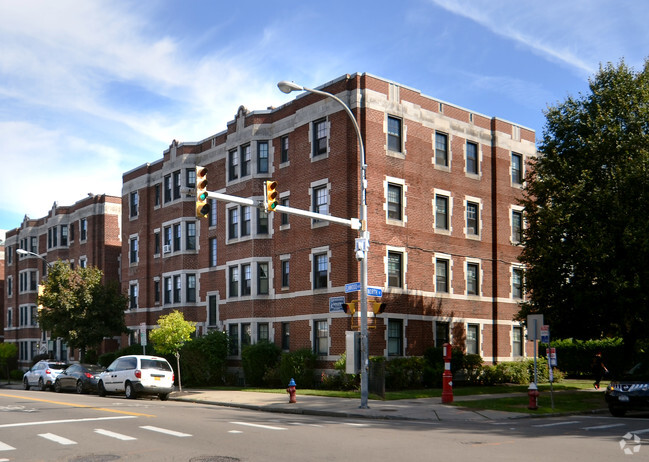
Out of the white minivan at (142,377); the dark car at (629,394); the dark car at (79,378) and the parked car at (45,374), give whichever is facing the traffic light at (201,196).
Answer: the dark car at (629,394)

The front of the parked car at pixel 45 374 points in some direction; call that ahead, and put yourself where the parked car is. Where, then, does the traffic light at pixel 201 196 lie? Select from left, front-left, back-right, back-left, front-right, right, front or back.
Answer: back-left

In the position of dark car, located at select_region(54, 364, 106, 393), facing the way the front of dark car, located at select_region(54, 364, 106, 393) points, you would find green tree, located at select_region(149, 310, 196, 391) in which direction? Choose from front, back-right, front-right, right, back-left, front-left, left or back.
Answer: back

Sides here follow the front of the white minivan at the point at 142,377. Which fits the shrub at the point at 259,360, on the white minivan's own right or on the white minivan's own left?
on the white minivan's own right

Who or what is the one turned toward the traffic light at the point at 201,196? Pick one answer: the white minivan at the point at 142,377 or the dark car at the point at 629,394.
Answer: the dark car

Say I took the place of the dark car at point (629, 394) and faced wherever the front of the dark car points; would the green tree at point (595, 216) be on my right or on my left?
on my right

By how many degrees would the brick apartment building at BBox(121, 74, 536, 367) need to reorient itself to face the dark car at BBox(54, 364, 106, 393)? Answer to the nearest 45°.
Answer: approximately 45° to its right

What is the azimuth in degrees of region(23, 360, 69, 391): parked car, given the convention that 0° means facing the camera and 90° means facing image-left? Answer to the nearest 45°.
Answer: approximately 135°

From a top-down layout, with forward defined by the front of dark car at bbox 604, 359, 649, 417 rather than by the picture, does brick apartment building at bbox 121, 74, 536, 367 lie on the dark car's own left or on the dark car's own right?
on the dark car's own right

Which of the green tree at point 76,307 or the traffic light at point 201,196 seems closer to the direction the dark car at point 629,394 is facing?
the traffic light

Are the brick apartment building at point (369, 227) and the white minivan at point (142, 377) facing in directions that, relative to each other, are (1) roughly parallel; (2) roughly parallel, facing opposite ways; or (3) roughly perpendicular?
roughly perpendicular
